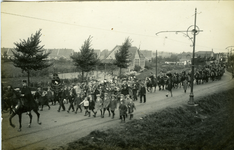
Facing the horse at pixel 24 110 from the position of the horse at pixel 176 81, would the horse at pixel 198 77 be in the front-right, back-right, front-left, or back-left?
back-left

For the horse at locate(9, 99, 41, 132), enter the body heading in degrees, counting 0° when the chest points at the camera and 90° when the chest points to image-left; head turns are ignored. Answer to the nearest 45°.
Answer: approximately 45°
